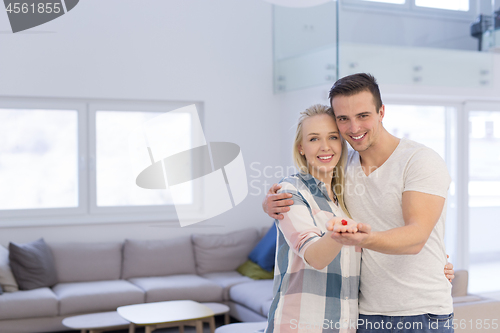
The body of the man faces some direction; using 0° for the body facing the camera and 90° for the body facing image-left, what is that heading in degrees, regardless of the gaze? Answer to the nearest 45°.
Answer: approximately 45°

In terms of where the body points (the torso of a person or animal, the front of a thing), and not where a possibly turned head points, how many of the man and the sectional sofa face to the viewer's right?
0

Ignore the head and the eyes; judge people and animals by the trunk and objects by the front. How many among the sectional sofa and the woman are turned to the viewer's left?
0

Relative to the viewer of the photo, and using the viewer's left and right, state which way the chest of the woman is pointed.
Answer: facing the viewer and to the right of the viewer

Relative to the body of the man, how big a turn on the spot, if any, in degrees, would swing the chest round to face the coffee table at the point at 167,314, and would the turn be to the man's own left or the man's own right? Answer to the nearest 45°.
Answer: approximately 90° to the man's own right

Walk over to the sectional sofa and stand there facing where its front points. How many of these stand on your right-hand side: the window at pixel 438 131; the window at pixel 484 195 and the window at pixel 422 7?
0

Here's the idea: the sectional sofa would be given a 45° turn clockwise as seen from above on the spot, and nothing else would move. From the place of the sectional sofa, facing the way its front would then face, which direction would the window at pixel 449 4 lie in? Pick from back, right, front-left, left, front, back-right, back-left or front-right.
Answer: back-left

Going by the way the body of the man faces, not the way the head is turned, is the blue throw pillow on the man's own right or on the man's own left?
on the man's own right

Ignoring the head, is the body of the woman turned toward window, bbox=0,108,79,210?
no

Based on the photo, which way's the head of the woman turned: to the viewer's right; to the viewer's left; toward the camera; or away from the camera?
toward the camera

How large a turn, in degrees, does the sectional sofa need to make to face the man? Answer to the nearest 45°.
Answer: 0° — it already faces them

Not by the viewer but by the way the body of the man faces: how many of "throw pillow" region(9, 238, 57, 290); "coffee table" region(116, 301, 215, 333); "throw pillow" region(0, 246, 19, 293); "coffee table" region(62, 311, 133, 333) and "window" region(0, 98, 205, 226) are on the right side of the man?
5

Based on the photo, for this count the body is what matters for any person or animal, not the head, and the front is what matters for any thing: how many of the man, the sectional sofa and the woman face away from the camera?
0

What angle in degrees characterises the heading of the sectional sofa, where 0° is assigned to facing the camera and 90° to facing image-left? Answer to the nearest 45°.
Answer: approximately 0°
